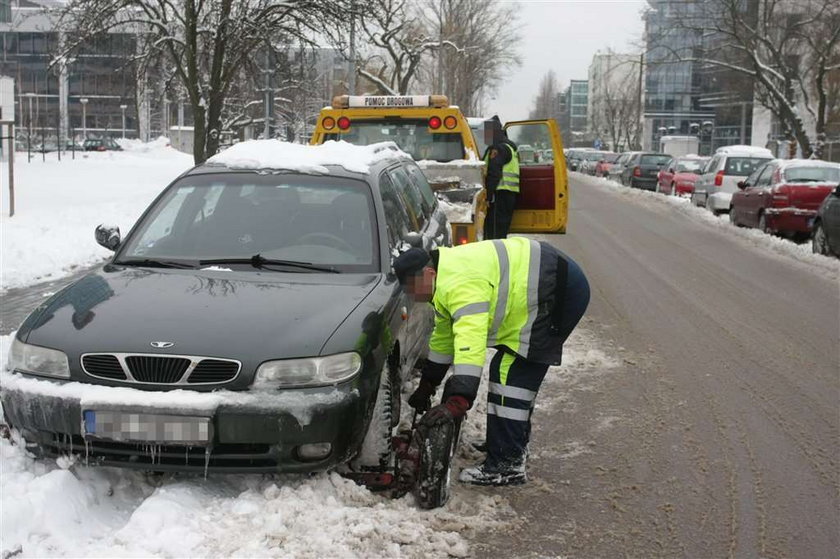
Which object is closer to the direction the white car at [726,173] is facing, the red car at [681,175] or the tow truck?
the red car

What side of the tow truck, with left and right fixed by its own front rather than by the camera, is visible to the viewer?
back

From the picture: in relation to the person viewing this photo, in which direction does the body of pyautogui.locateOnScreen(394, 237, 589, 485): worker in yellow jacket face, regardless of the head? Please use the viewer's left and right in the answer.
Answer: facing to the left of the viewer
